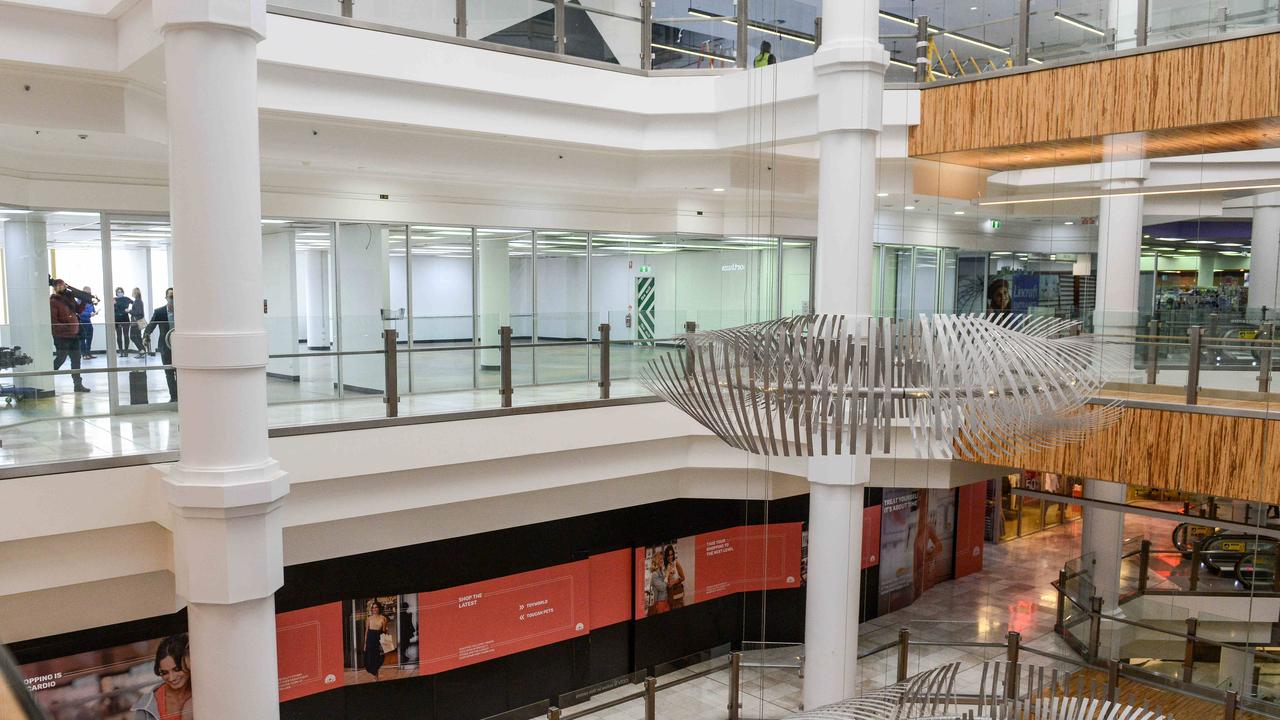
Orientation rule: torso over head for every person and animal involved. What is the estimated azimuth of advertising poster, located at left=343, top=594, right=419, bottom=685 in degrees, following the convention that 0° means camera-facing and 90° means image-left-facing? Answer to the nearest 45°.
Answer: approximately 315°

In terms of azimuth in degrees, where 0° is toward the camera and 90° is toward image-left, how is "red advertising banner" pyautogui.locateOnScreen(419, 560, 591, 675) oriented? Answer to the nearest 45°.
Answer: approximately 315°

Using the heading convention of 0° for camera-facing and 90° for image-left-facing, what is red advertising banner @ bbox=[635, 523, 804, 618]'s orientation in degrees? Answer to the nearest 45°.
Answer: approximately 315°

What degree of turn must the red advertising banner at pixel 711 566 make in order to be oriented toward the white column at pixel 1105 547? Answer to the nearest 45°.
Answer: approximately 45° to its left
